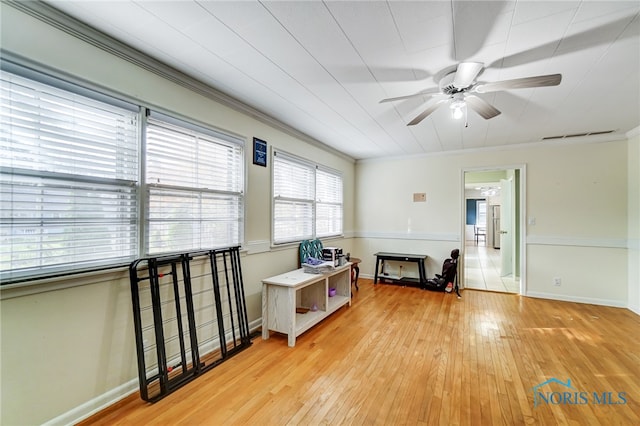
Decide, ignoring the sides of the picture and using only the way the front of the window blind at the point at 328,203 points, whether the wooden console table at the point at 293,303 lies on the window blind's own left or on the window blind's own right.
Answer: on the window blind's own right

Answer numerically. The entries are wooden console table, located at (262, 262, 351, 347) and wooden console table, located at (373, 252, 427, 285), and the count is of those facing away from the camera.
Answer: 0

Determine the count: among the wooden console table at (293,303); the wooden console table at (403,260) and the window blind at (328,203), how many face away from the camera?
0

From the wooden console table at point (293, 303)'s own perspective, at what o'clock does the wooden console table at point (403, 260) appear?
the wooden console table at point (403, 260) is roughly at 9 o'clock from the wooden console table at point (293, 303).

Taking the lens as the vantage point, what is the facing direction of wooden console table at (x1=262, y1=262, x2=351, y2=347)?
facing the viewer and to the right of the viewer

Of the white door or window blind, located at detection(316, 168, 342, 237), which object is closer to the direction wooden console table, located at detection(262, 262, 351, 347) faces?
the white door

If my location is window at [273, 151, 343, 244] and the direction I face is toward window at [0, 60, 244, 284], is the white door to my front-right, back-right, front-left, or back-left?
back-left

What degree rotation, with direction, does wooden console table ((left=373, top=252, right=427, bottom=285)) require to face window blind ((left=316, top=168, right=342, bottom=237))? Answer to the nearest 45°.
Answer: approximately 45° to its right

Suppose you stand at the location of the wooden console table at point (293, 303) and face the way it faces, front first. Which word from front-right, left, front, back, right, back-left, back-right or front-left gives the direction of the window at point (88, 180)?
right

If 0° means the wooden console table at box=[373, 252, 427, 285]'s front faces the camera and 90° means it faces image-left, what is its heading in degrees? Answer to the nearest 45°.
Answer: approximately 0°

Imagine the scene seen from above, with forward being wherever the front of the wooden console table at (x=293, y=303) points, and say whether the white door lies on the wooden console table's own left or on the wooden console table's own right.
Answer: on the wooden console table's own left

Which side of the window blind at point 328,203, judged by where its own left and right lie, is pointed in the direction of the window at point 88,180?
right
